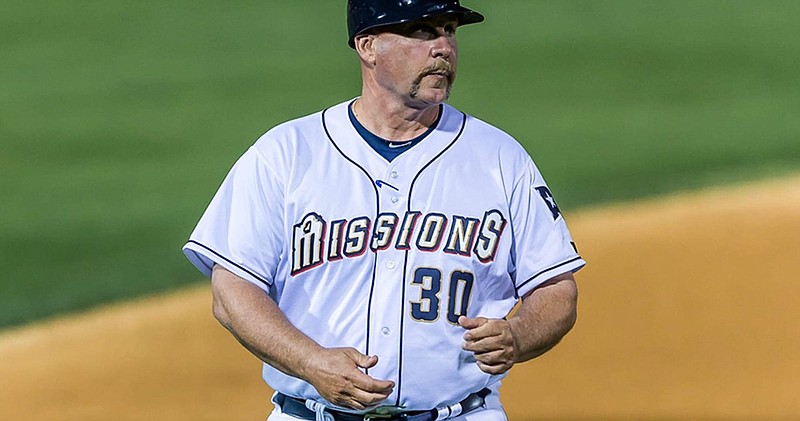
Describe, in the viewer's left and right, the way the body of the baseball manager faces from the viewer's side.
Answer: facing the viewer
